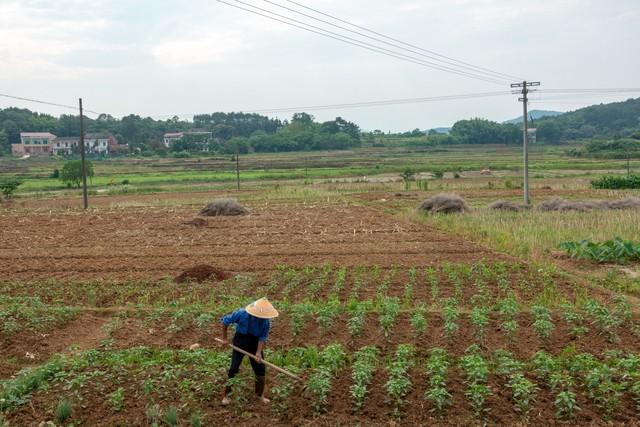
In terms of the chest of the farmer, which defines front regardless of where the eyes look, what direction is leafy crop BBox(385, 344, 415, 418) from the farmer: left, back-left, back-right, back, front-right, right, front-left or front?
front-left

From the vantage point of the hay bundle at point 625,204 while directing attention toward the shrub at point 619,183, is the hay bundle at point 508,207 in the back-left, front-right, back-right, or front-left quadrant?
back-left

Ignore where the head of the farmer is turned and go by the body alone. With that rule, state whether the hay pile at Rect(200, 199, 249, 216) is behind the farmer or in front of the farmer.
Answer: behind

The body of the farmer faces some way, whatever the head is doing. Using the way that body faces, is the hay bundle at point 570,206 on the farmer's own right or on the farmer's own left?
on the farmer's own left

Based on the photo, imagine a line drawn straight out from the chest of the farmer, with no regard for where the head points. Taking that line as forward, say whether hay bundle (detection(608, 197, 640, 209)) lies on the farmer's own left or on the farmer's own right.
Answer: on the farmer's own left

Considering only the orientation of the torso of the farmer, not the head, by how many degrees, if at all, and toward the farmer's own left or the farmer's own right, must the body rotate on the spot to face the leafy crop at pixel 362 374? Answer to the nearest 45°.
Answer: approximately 45° to the farmer's own left

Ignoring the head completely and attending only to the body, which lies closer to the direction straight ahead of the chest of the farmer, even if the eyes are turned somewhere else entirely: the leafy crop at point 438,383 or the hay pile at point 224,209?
the leafy crop

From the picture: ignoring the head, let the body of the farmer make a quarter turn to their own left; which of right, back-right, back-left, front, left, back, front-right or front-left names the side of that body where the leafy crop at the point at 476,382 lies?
front-right

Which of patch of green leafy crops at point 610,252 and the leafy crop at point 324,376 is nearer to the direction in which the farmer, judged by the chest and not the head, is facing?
the leafy crop

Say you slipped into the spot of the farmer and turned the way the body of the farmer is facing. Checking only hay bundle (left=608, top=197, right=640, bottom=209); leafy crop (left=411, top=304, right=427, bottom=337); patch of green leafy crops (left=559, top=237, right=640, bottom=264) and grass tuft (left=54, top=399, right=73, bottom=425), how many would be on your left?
3

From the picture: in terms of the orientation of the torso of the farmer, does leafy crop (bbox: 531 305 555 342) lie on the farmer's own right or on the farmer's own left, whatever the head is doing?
on the farmer's own left

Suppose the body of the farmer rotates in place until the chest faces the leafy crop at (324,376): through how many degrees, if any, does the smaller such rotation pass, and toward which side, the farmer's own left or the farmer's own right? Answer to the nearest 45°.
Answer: approximately 45° to the farmer's own left

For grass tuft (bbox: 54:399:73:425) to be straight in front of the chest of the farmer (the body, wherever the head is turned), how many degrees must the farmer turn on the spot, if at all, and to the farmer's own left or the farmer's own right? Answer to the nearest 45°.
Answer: approximately 135° to the farmer's own right

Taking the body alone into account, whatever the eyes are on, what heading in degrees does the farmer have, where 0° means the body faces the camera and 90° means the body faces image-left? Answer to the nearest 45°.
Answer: approximately 315°

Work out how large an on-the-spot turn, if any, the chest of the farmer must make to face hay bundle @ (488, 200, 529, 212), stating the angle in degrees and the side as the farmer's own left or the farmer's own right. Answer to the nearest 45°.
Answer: approximately 90° to the farmer's own left
